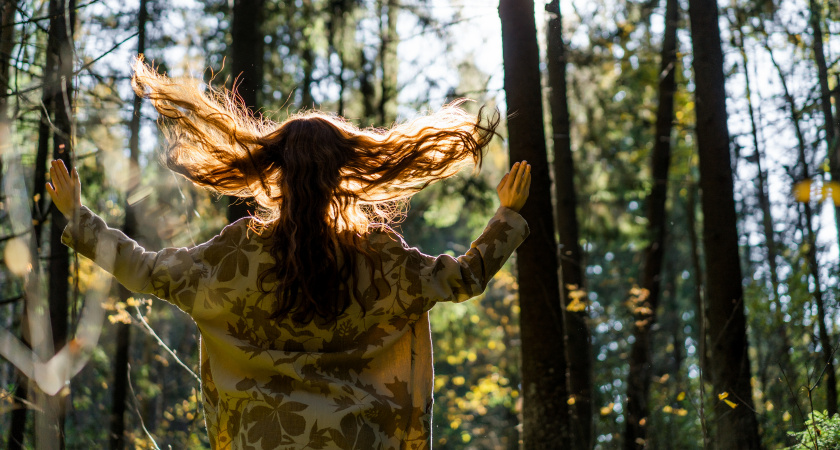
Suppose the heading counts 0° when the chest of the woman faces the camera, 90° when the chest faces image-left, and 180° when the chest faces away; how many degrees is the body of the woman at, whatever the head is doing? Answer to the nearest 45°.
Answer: approximately 180°

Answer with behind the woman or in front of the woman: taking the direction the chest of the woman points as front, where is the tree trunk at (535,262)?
in front

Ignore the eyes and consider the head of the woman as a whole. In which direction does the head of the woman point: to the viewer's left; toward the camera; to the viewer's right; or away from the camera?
away from the camera

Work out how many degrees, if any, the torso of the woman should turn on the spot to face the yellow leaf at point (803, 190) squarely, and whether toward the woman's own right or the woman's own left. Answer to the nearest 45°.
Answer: approximately 45° to the woman's own right

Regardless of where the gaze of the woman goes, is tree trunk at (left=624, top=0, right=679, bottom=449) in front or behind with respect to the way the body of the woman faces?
in front

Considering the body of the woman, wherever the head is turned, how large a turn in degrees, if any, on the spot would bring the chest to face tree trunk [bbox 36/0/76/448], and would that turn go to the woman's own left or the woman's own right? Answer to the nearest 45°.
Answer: approximately 45° to the woman's own left

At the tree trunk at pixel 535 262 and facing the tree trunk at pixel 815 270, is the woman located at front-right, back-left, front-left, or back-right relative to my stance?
back-right

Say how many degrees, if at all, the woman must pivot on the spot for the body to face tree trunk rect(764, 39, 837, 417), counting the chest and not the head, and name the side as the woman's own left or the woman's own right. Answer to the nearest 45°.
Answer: approximately 45° to the woman's own right

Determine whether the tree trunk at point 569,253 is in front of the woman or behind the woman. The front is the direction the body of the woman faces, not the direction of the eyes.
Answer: in front

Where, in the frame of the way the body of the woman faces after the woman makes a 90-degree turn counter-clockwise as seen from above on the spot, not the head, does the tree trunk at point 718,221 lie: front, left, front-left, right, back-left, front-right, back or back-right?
back-right
